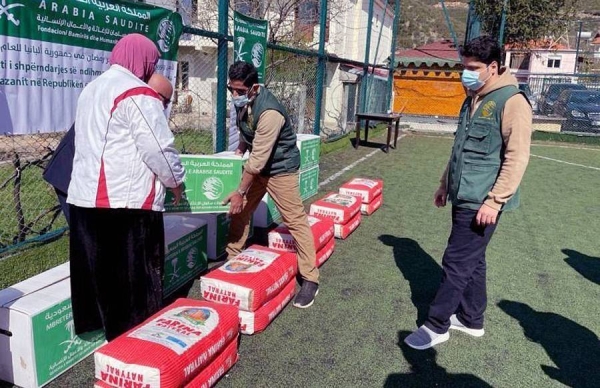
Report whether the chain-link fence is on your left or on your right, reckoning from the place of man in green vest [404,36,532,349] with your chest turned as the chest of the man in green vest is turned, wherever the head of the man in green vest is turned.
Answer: on your right

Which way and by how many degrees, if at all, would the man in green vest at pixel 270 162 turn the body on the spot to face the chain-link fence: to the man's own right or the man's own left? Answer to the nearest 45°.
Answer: approximately 135° to the man's own right

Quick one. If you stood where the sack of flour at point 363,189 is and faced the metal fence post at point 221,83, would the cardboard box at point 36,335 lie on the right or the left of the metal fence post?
left

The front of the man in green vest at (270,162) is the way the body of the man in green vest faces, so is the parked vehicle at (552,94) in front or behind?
behind

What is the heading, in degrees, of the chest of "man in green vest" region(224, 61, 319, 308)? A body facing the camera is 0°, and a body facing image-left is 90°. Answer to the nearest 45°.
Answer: approximately 45°

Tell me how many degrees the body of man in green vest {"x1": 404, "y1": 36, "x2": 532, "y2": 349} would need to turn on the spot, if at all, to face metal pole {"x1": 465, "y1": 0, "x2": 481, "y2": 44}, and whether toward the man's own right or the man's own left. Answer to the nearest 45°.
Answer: approximately 135° to the man's own right

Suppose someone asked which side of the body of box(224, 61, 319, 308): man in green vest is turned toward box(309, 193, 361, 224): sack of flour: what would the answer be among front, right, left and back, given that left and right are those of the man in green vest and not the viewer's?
back

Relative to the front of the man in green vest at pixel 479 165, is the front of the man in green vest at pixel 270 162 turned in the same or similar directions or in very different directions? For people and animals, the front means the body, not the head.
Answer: same or similar directions

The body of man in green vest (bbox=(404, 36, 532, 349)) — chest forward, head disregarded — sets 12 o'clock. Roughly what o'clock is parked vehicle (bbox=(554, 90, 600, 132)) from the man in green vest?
The parked vehicle is roughly at 5 o'clock from the man in green vest.

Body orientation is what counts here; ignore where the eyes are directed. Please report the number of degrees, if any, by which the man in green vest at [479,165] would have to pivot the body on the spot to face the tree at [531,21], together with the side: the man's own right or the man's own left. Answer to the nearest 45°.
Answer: approximately 135° to the man's own right

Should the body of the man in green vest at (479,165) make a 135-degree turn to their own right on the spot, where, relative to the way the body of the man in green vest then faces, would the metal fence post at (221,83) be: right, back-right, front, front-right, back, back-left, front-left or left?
front-left

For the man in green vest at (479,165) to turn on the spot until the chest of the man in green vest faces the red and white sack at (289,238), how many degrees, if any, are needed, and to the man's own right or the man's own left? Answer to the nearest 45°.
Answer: approximately 90° to the man's own right

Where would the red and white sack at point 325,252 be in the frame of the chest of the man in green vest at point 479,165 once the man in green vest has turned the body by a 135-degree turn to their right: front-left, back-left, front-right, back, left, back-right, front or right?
front-left

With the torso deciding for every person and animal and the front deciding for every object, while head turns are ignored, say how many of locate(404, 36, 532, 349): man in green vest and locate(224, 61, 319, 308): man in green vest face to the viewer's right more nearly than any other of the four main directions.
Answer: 0

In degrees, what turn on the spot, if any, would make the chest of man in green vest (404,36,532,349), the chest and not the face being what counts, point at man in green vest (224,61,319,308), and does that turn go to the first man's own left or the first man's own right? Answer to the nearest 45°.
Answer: approximately 45° to the first man's own right

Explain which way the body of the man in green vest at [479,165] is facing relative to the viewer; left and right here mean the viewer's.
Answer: facing the viewer and to the left of the viewer
